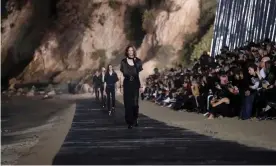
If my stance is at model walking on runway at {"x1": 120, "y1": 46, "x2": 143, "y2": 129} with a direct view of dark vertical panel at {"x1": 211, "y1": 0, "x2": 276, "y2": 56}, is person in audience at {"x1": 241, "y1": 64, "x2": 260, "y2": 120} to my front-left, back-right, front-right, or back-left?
front-right

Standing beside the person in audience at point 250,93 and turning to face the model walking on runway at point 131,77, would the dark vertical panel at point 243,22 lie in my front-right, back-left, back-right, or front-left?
back-right

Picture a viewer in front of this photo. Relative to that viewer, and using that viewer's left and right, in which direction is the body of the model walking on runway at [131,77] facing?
facing the viewer

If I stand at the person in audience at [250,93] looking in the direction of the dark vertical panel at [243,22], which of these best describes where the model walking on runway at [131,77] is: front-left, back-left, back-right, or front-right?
back-left

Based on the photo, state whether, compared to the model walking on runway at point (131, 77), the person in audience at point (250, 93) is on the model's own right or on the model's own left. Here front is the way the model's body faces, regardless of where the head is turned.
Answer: on the model's own left
